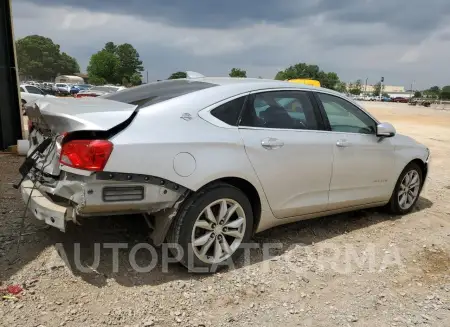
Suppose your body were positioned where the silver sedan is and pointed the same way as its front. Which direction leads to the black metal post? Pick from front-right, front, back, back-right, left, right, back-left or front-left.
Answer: left

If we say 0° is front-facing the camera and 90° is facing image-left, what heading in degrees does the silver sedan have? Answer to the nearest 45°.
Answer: approximately 225°
